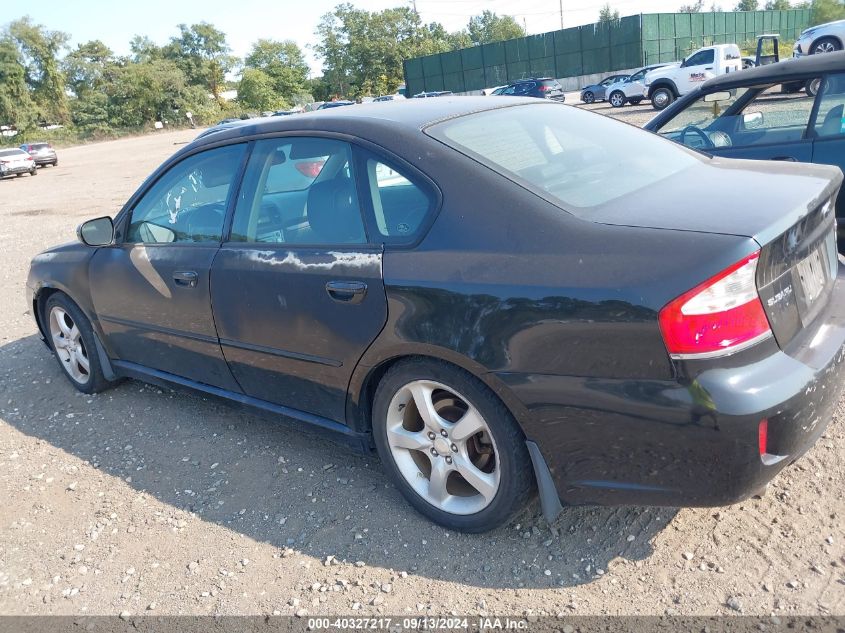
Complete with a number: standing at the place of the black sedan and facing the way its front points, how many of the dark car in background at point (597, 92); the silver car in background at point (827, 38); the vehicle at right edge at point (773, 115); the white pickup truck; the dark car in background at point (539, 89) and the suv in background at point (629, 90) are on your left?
0

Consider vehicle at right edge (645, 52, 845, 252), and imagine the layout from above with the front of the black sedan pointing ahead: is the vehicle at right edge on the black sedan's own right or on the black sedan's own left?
on the black sedan's own right

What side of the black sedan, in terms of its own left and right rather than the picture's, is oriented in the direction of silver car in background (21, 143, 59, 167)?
front

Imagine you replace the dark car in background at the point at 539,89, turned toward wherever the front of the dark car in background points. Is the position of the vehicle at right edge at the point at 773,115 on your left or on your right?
on your left

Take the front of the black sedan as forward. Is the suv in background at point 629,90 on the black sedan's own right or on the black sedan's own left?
on the black sedan's own right

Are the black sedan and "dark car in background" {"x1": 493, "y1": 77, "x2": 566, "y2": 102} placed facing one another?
no

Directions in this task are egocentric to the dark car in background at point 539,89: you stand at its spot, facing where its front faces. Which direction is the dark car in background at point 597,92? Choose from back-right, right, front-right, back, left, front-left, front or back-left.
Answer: back-right

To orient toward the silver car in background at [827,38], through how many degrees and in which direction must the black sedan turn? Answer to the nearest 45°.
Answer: approximately 90° to its right

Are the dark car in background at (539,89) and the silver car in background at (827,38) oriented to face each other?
no

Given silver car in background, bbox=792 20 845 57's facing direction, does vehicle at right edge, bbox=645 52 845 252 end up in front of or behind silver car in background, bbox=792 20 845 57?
in front

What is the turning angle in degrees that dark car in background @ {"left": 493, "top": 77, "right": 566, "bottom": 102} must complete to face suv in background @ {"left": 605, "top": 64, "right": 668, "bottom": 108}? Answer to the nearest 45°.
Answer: approximately 135° to its left

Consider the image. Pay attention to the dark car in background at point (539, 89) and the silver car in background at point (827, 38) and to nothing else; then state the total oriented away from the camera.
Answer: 0

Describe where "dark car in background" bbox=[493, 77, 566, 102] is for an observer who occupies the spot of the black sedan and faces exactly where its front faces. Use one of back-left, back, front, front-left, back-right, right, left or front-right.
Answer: front-right

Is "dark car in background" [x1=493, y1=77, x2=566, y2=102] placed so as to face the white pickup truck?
no

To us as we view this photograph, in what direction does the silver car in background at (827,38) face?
facing the viewer and to the left of the viewer

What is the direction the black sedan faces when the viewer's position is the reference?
facing away from the viewer and to the left of the viewer

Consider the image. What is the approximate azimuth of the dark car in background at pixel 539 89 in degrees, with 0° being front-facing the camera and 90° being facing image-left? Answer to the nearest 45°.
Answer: approximately 90°

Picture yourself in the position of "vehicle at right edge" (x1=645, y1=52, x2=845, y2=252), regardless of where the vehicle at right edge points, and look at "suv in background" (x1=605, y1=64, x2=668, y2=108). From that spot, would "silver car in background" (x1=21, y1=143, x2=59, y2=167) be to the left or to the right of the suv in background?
left

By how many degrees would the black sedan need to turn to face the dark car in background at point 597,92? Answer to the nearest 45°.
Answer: approximately 45° to its right
